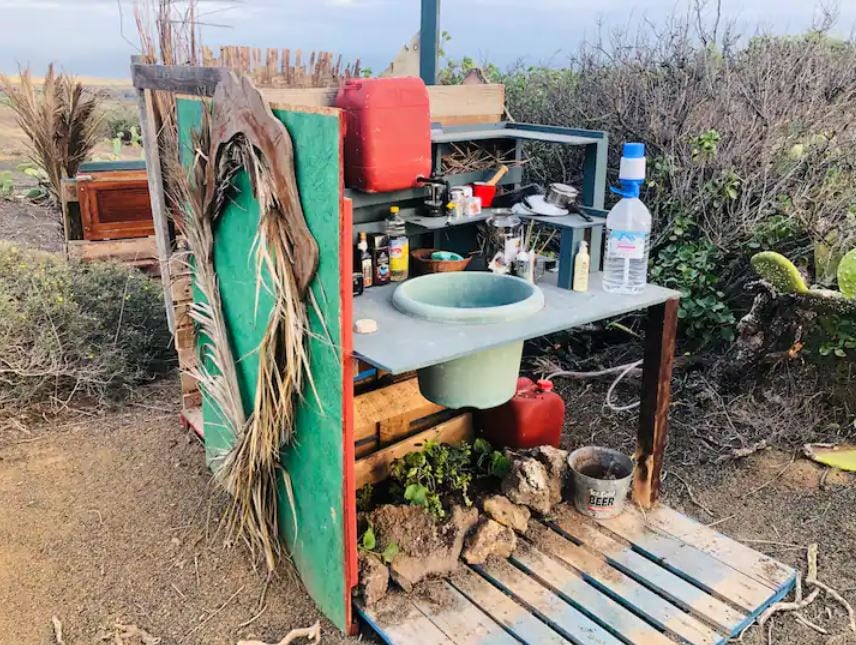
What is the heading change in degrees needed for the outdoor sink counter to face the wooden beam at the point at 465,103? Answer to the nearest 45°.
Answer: approximately 135° to its left

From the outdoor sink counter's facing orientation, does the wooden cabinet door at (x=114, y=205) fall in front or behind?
behind

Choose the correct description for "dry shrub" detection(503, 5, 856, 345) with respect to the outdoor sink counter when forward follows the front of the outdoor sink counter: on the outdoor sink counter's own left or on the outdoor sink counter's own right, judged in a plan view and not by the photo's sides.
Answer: on the outdoor sink counter's own left

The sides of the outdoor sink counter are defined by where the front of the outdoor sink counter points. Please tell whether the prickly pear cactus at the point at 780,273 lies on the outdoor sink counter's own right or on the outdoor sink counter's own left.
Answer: on the outdoor sink counter's own left

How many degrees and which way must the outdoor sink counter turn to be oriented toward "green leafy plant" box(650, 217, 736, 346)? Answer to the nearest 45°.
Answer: approximately 90° to its left

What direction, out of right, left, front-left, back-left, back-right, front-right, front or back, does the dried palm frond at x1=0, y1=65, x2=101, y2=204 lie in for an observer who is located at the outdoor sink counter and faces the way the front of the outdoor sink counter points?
back

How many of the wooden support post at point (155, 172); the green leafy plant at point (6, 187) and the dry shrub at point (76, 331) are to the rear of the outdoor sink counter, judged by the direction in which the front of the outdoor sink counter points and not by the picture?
3

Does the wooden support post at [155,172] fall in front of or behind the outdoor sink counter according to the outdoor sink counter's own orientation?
behind

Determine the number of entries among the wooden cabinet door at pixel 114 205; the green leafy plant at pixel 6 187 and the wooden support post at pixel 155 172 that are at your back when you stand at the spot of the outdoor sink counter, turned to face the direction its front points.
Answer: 3

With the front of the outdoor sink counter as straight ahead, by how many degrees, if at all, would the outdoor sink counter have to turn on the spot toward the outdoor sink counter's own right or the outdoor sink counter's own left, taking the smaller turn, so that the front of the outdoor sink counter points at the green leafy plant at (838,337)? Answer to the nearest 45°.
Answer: approximately 90° to the outdoor sink counter's own left

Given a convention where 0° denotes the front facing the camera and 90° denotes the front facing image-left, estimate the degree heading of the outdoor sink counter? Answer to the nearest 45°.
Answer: approximately 315°
